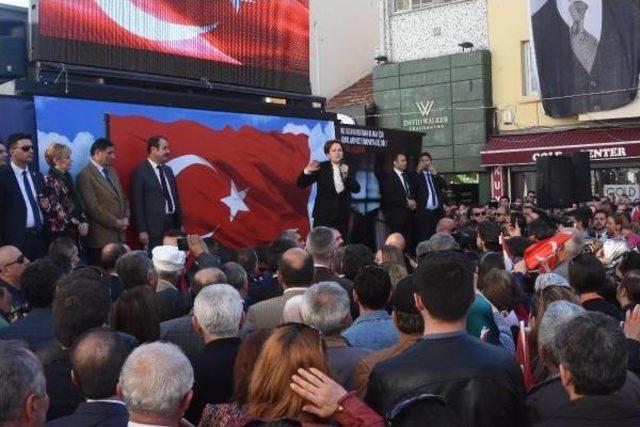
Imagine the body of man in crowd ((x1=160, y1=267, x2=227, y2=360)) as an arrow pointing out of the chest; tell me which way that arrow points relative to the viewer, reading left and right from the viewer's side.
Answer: facing away from the viewer

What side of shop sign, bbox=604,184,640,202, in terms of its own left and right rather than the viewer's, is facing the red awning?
right

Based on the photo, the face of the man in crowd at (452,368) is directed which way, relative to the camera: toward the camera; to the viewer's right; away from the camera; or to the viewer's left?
away from the camera

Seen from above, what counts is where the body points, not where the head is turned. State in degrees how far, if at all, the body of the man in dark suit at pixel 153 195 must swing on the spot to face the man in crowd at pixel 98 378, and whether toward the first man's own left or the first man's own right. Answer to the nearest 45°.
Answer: approximately 45° to the first man's own right

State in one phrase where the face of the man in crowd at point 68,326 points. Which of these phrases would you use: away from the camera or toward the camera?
away from the camera

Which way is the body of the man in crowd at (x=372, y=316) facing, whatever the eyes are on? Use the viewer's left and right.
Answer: facing away from the viewer

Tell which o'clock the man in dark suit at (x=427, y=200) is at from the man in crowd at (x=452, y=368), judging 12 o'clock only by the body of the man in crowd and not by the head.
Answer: The man in dark suit is roughly at 12 o'clock from the man in crowd.

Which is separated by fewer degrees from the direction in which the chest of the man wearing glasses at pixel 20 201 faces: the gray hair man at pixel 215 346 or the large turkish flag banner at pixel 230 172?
the gray hair man

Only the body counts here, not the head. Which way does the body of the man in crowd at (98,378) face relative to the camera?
away from the camera

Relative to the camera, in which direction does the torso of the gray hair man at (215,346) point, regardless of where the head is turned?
away from the camera

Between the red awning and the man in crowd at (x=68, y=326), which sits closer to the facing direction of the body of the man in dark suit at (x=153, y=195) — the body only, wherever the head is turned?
the man in crowd
